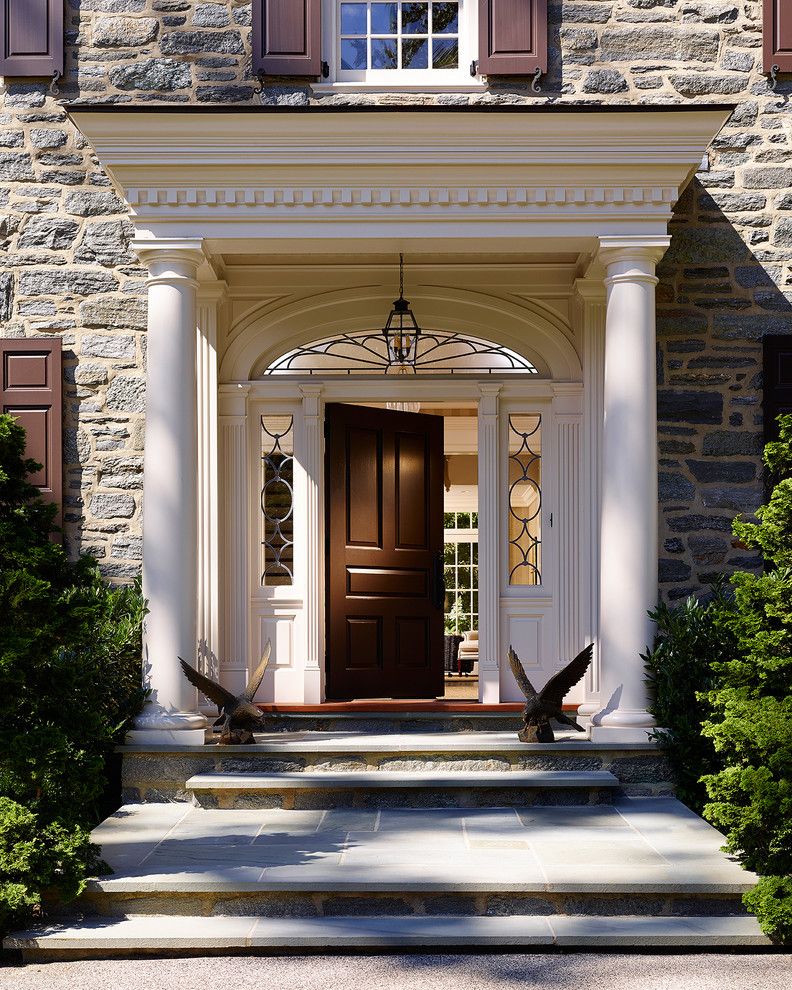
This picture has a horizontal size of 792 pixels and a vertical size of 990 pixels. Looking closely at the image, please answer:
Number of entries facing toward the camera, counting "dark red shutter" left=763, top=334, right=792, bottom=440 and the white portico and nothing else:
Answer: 2

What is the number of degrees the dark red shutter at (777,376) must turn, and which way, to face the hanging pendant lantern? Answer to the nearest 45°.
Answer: approximately 90° to its right

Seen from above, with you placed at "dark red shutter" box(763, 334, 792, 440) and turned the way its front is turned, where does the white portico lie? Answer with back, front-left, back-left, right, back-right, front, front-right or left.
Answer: front-right

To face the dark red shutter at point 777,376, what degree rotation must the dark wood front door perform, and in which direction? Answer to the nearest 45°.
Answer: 0° — it already faces it

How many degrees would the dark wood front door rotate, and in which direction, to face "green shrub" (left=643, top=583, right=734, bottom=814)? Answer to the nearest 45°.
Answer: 0° — it already faces it

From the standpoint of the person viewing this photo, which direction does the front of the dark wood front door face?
facing the viewer and to the right of the viewer

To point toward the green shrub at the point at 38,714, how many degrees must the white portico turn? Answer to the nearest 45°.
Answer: approximately 45° to its right

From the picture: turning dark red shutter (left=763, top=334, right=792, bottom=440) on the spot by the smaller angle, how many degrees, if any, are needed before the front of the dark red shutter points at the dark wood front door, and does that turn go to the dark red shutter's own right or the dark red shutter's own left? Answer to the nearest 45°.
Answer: approximately 90° to the dark red shutter's own right

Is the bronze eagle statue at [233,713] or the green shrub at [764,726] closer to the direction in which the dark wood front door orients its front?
the green shrub
